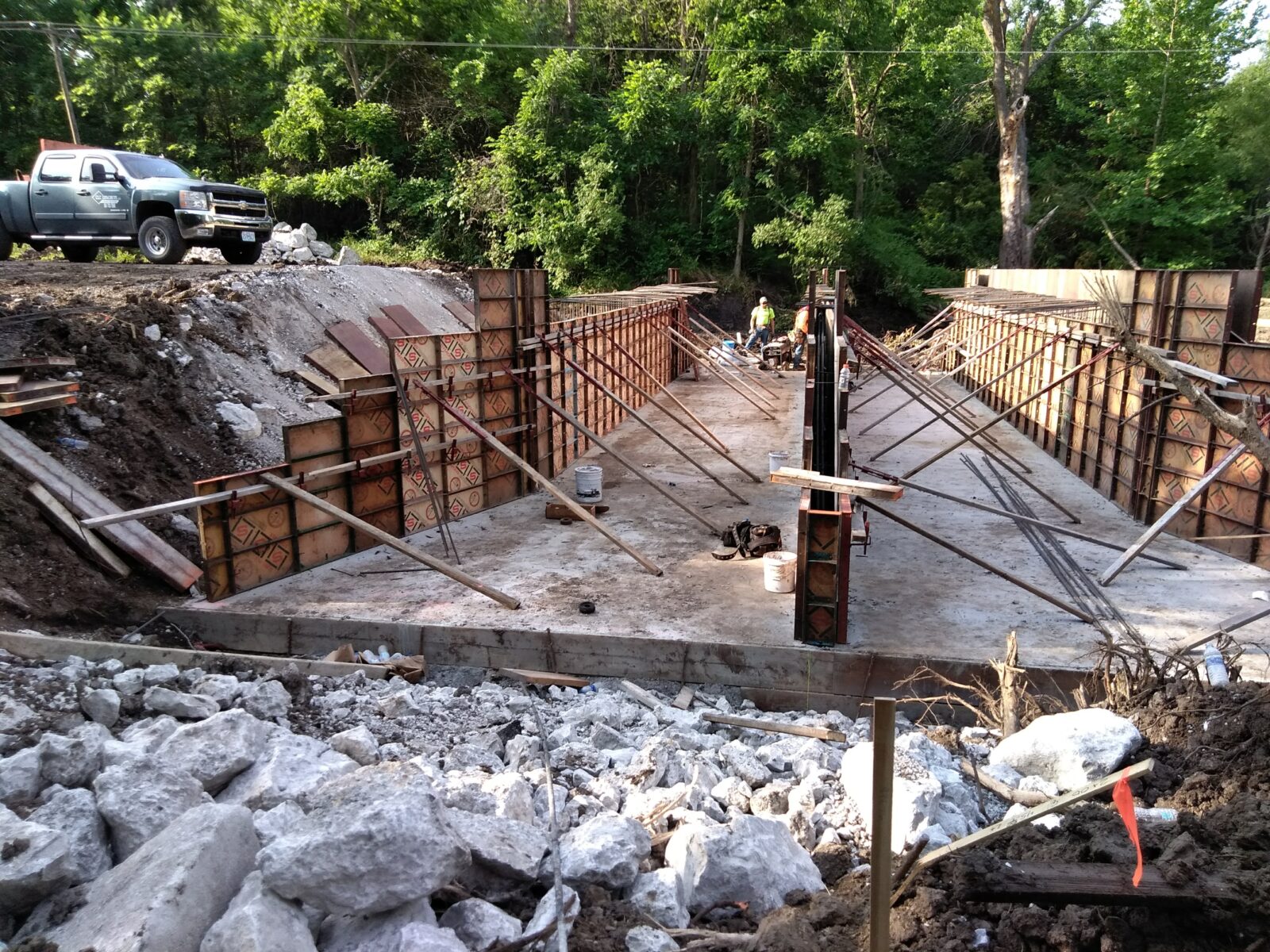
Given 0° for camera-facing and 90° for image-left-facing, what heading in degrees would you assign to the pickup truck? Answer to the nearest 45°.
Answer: approximately 315°

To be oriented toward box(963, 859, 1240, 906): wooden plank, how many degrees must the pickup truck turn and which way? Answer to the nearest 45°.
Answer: approximately 45° to its right

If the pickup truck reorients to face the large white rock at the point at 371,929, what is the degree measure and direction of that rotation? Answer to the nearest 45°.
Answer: approximately 45° to its right

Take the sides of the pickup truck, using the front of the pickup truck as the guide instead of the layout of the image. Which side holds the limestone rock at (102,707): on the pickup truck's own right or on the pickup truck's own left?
on the pickup truck's own right

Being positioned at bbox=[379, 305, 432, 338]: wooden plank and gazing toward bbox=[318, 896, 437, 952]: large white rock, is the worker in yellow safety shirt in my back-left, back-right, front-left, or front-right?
back-left

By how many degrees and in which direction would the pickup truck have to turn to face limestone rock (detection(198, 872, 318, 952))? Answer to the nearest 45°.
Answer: approximately 45° to its right
